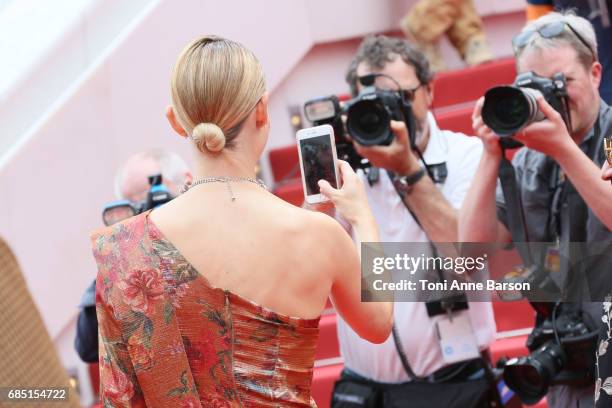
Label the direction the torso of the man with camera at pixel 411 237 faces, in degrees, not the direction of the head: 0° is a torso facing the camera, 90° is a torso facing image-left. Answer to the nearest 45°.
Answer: approximately 45°

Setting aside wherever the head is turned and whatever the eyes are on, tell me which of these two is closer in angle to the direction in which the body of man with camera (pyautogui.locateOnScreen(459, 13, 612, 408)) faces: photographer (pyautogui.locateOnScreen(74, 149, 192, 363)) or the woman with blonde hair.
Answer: the woman with blonde hair

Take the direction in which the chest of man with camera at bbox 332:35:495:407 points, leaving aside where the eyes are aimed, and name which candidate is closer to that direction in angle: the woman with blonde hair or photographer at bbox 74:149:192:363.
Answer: the woman with blonde hair

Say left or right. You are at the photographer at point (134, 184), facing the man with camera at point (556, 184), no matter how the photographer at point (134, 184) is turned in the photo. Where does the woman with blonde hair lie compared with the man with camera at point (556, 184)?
right

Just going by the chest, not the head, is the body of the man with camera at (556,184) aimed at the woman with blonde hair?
yes

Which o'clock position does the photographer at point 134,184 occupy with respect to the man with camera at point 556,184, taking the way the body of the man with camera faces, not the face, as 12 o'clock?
The photographer is roughly at 2 o'clock from the man with camera.

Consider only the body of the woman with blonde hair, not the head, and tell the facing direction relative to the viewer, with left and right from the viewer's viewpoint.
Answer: facing away from the viewer

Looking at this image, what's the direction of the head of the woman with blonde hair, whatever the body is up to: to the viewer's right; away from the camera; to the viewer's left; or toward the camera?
away from the camera

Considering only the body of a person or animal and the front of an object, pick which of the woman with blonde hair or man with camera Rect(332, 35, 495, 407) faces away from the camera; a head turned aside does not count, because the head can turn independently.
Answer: the woman with blonde hair

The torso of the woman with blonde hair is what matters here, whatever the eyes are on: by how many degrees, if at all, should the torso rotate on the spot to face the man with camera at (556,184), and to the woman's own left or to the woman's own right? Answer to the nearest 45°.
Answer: approximately 45° to the woman's own right

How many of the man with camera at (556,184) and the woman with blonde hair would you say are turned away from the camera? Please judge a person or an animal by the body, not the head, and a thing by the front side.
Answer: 1

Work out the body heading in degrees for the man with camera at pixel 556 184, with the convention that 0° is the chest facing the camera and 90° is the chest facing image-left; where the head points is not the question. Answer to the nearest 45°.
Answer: approximately 45°
